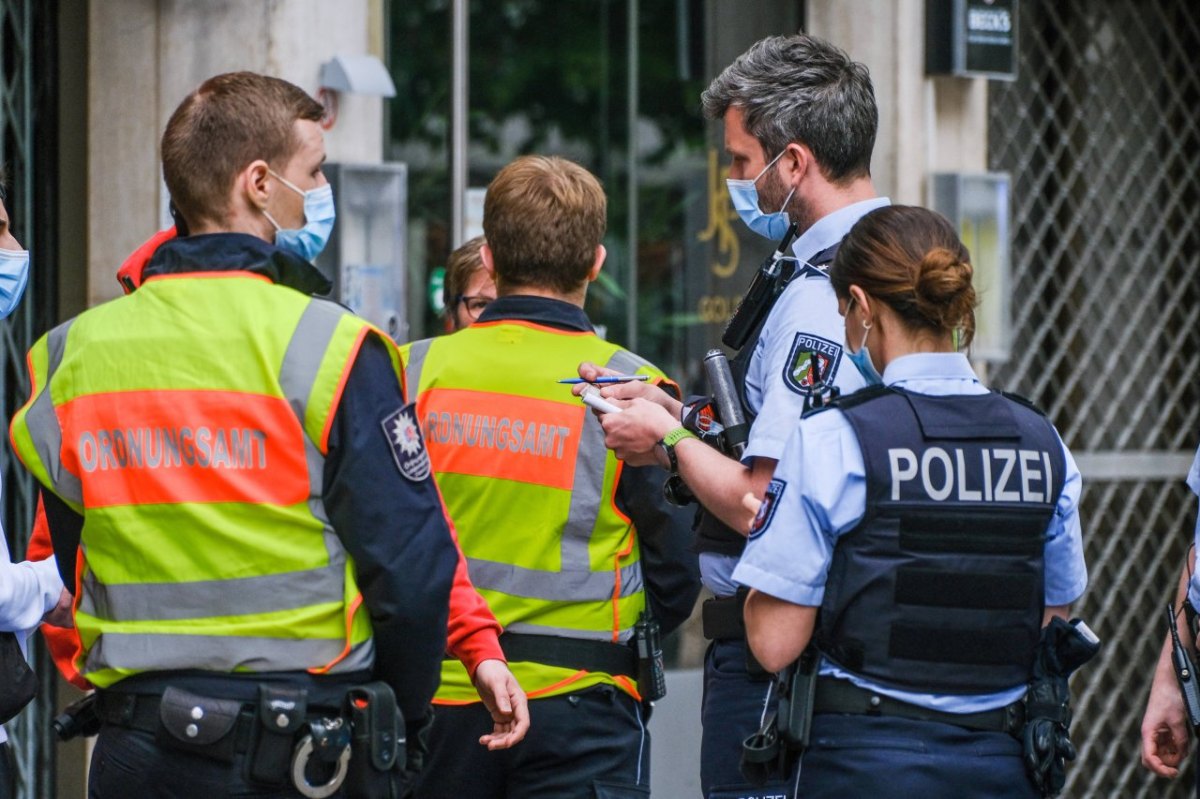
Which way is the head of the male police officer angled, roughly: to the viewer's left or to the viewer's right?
to the viewer's left

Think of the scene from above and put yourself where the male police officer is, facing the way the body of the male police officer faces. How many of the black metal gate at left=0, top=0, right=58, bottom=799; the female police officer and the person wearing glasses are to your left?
1

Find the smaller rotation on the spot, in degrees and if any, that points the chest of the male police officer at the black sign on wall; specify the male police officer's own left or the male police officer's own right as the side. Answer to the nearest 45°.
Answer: approximately 90° to the male police officer's own right

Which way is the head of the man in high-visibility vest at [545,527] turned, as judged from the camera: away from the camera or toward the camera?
away from the camera

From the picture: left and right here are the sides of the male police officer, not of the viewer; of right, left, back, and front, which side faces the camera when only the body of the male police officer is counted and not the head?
left

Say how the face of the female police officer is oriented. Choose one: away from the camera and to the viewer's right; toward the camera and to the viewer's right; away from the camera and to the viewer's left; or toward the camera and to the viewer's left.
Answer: away from the camera and to the viewer's left

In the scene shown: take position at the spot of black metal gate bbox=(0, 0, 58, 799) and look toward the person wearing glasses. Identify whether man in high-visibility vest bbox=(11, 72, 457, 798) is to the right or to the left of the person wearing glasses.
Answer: right

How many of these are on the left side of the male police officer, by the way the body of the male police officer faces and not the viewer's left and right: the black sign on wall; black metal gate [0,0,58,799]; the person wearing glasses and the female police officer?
1

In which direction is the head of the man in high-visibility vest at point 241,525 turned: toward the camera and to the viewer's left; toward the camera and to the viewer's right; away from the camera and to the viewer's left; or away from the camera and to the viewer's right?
away from the camera and to the viewer's right

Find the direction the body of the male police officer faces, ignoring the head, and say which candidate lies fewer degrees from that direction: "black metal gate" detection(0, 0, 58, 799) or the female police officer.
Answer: the black metal gate

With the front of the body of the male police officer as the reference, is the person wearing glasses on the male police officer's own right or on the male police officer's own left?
on the male police officer's own right

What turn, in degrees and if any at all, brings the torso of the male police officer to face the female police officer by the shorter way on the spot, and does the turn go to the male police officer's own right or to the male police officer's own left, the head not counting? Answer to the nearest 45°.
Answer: approximately 90° to the male police officer's own left
